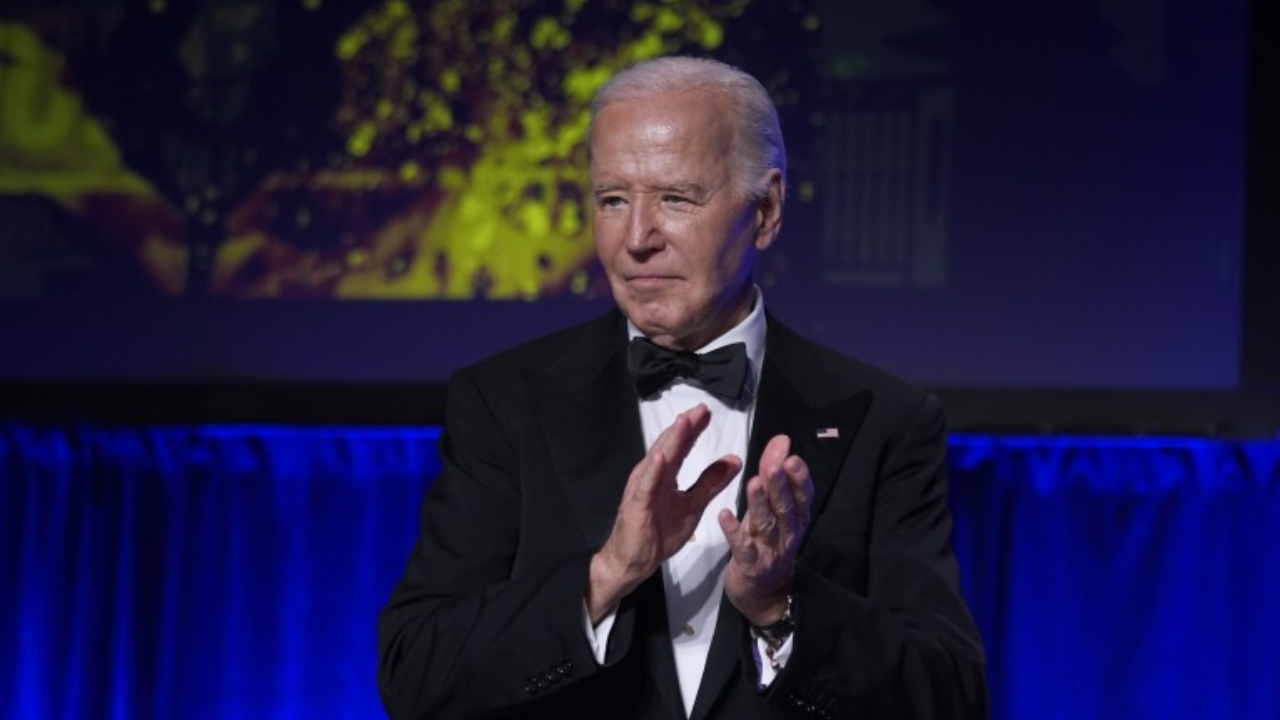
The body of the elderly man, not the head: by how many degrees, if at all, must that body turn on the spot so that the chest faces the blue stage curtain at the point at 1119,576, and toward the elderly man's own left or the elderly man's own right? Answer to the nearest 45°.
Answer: approximately 135° to the elderly man's own left

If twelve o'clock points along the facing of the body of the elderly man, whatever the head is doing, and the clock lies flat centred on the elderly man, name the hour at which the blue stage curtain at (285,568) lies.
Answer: The blue stage curtain is roughly at 5 o'clock from the elderly man.

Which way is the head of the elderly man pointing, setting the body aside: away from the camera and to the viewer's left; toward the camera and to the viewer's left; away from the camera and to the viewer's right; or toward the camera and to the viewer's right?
toward the camera and to the viewer's left

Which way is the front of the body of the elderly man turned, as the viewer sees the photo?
toward the camera
